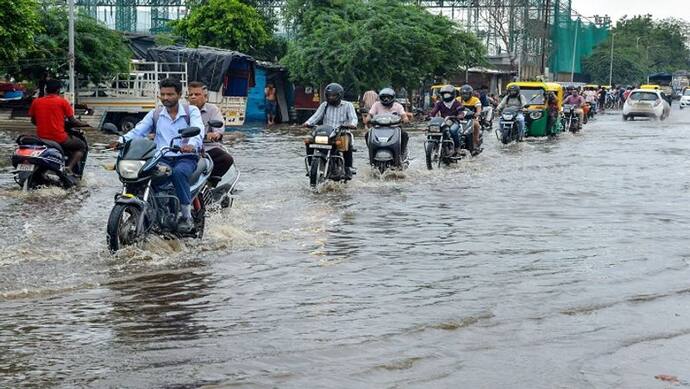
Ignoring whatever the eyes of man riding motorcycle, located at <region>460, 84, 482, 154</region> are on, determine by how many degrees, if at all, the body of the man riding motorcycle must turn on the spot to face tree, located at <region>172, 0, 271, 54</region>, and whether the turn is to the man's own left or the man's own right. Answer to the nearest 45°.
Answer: approximately 90° to the man's own right

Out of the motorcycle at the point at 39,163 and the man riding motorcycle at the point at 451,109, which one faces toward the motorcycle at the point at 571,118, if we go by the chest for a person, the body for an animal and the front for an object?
the motorcycle at the point at 39,163

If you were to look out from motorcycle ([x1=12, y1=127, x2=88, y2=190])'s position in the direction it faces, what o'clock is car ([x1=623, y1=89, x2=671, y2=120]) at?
The car is roughly at 12 o'clock from the motorcycle.

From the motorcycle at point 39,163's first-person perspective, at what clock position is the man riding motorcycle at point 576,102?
The man riding motorcycle is roughly at 12 o'clock from the motorcycle.

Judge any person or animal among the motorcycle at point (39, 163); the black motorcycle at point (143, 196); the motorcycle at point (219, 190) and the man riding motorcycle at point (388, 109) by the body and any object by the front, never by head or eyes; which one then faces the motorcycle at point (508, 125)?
the motorcycle at point (39, 163)

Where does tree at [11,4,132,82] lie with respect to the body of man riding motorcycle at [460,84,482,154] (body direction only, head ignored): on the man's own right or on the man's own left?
on the man's own right

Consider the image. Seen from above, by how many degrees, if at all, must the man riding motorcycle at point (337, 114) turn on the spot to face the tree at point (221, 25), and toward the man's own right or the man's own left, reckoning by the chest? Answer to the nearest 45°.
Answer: approximately 135° to the man's own right

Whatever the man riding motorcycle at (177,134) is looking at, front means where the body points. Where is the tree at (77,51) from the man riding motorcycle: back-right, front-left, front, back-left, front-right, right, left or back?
back-right

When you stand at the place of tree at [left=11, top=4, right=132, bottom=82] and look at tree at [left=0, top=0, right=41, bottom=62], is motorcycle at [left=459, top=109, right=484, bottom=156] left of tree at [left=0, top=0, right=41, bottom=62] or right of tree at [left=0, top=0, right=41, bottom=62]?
left

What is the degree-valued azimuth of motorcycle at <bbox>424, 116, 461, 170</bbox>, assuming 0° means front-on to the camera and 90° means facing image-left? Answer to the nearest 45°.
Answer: approximately 45°
